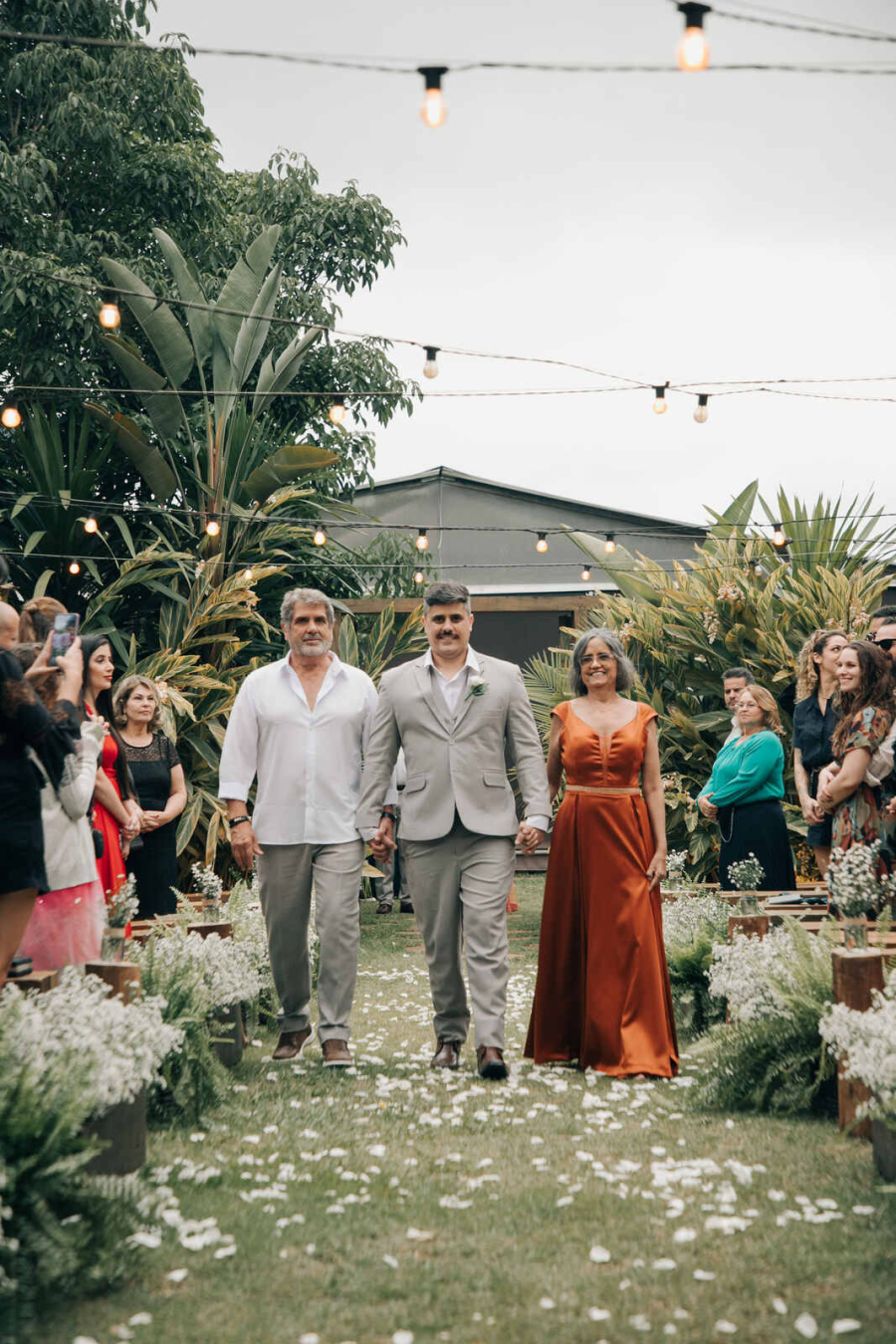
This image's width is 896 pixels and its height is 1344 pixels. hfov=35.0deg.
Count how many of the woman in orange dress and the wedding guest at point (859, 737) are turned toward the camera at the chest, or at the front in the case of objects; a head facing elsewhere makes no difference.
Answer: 1

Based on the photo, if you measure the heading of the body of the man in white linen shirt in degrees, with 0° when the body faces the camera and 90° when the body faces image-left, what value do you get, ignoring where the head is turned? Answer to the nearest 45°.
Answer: approximately 0°

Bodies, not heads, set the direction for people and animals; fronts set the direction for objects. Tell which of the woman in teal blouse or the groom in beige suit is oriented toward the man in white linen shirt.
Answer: the woman in teal blouse

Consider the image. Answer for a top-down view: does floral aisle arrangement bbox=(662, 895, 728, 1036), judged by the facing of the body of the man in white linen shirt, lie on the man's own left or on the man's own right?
on the man's own left

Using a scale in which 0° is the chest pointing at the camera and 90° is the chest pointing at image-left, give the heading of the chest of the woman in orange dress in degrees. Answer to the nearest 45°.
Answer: approximately 0°

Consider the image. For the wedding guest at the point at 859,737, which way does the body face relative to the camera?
to the viewer's left

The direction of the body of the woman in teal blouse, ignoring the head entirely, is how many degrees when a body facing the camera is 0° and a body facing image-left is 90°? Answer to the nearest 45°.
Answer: approximately 45°

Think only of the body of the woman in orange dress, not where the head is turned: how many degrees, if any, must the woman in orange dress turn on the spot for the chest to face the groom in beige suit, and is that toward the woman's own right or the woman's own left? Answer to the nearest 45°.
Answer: approximately 90° to the woman's own right

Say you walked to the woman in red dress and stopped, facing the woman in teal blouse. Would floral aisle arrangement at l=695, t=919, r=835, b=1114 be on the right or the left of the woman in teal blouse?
right

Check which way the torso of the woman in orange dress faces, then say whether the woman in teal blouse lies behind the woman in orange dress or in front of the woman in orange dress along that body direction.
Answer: behind

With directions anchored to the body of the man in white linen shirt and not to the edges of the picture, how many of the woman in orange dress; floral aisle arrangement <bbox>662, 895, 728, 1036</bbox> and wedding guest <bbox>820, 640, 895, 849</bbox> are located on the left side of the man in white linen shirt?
3

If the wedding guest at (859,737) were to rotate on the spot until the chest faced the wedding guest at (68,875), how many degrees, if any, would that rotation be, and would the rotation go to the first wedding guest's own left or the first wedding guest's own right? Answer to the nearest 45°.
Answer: approximately 45° to the first wedding guest's own left

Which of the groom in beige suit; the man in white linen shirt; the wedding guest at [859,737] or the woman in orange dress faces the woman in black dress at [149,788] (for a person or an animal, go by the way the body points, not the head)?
the wedding guest
